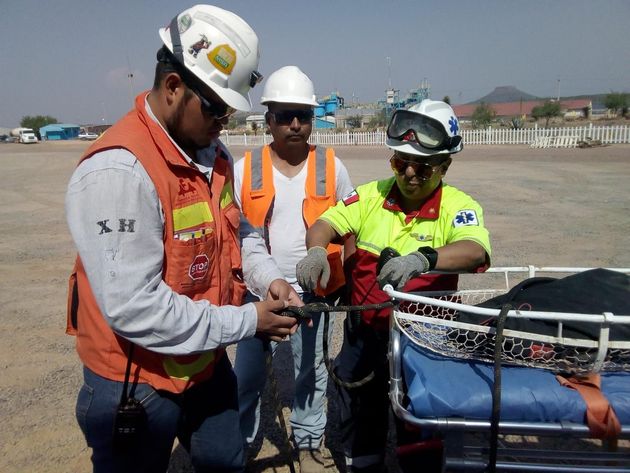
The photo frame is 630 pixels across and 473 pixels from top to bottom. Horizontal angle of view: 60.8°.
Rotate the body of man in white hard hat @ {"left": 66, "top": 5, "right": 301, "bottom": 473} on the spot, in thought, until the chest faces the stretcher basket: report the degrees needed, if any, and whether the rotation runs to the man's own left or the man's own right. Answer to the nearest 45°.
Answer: approximately 45° to the man's own left

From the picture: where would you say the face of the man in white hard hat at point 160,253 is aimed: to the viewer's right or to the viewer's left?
to the viewer's right

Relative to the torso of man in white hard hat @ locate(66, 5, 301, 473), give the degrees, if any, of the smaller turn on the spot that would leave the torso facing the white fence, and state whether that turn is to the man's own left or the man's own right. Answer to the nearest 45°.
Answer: approximately 90° to the man's own left

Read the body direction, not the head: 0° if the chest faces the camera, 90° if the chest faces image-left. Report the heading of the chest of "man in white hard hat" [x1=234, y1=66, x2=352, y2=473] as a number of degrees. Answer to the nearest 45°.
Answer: approximately 0°

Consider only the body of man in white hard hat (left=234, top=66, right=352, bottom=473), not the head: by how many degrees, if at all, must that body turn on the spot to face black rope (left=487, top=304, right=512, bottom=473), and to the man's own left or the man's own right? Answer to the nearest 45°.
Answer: approximately 45° to the man's own left

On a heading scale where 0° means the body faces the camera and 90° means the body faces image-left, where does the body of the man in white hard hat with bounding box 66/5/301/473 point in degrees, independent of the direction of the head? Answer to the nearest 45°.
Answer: approximately 315°

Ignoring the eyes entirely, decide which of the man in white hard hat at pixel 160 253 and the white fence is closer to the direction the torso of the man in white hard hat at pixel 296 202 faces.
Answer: the man in white hard hat

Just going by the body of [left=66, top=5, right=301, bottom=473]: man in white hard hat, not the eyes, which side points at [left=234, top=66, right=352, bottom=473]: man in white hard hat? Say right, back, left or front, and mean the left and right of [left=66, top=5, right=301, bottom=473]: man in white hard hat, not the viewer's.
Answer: left
